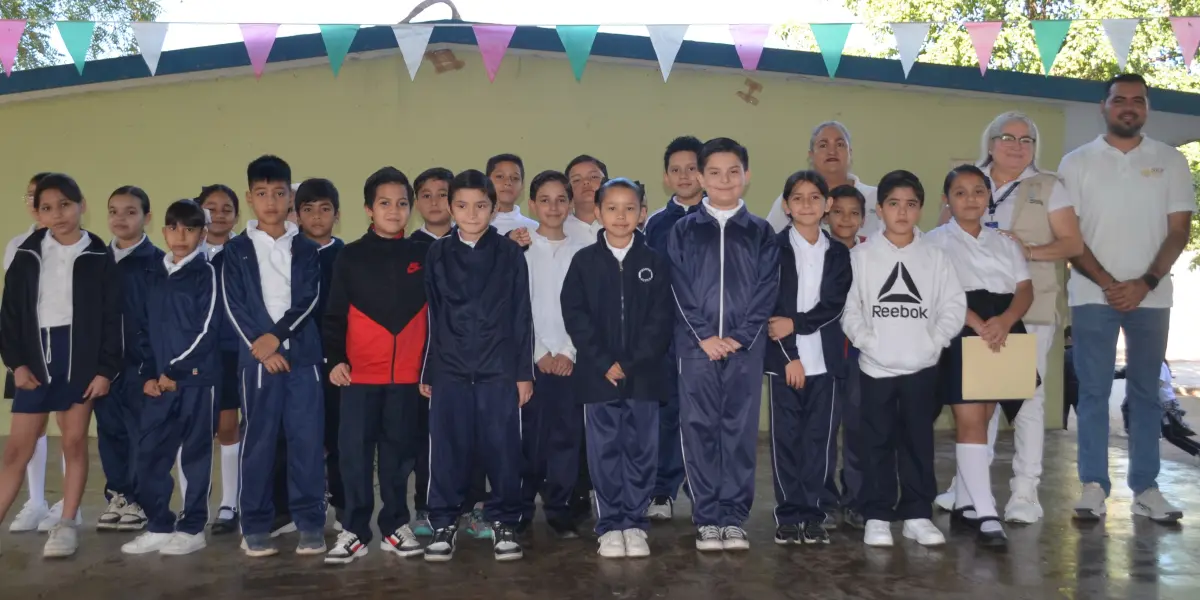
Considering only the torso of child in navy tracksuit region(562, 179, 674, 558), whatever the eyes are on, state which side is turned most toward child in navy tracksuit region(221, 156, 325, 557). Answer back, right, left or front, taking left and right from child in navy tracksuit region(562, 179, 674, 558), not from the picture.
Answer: right

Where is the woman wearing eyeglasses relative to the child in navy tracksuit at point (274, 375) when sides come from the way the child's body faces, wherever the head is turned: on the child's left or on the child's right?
on the child's left

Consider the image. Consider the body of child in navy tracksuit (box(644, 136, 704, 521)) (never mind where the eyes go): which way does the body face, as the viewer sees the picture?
toward the camera

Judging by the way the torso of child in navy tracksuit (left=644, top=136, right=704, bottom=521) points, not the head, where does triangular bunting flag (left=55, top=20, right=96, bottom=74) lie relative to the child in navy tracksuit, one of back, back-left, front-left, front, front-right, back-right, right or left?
right

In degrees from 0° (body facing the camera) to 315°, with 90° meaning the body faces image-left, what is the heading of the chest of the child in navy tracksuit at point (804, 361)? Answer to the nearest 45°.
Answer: approximately 0°

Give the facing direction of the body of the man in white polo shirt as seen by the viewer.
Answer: toward the camera

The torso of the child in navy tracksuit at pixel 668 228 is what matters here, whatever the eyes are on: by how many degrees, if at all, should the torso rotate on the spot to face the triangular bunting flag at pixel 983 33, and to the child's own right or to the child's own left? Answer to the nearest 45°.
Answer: approximately 135° to the child's own left

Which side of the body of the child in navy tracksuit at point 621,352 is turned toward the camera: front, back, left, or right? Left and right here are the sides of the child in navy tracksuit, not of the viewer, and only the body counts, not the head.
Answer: front
